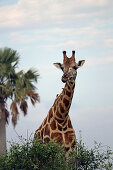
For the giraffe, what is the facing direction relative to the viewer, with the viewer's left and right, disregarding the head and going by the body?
facing the viewer and to the right of the viewer

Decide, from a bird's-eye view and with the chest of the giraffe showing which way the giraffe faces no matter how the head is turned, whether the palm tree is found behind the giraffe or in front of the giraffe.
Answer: behind
